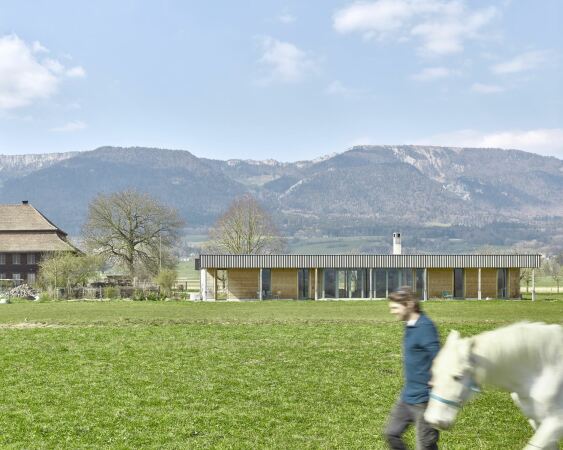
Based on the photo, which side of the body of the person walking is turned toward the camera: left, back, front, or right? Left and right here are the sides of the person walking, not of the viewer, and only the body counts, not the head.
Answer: left

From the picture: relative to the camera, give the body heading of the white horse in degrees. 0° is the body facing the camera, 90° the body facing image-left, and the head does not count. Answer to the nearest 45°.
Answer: approximately 90°
